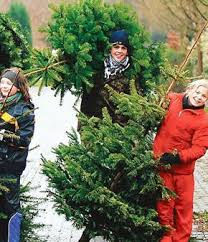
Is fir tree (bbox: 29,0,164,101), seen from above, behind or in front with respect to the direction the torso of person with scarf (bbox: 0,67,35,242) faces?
behind

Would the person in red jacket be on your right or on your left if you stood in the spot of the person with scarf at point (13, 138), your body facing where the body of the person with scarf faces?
on your left

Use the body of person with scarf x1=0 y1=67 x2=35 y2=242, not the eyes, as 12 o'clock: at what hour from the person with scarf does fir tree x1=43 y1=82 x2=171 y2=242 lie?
The fir tree is roughly at 8 o'clock from the person with scarf.

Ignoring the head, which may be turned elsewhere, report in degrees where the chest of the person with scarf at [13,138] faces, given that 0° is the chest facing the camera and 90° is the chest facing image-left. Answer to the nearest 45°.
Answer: approximately 45°
